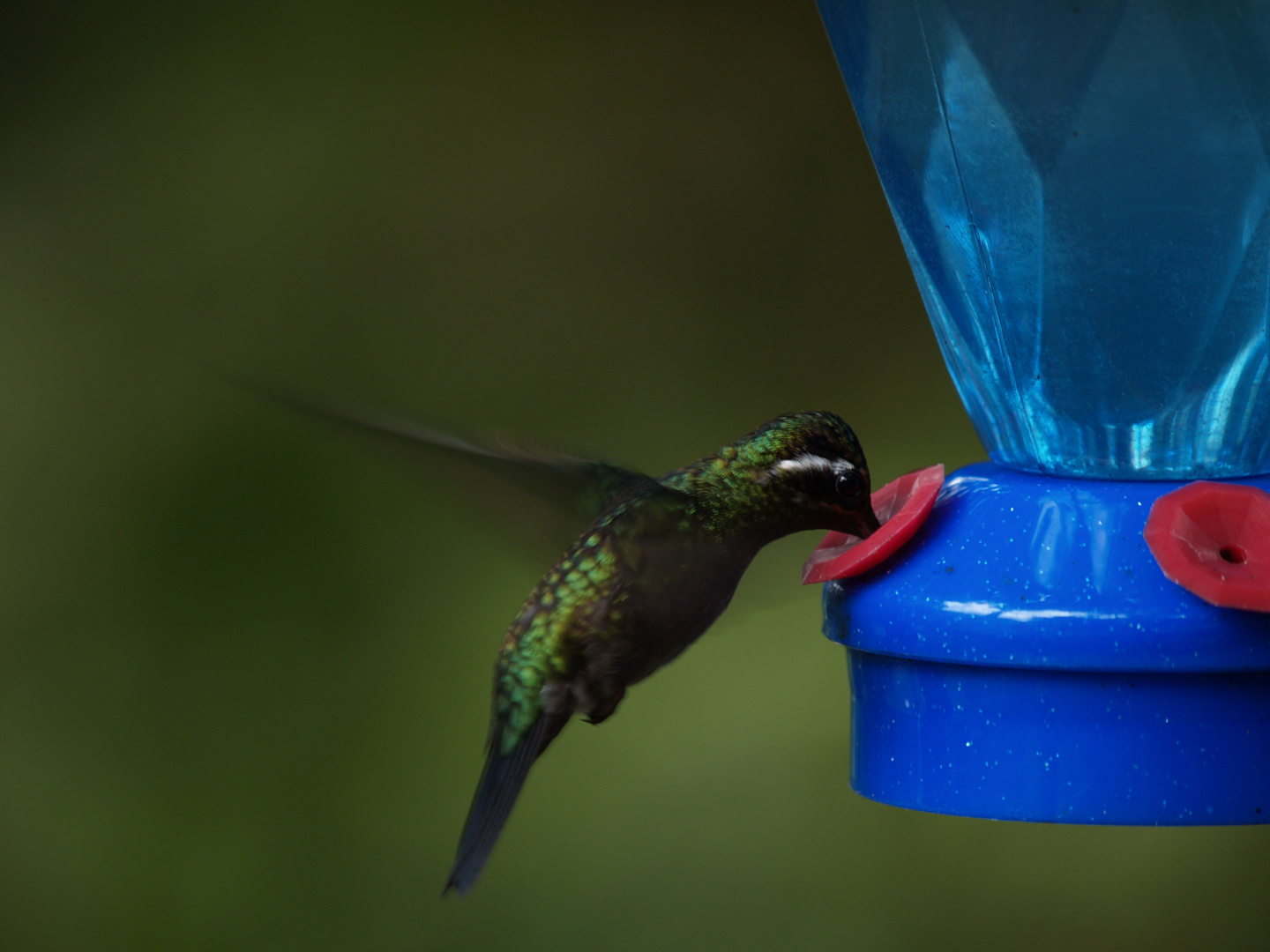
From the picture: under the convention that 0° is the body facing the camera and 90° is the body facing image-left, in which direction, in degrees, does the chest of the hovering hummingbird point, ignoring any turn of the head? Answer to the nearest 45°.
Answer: approximately 270°
